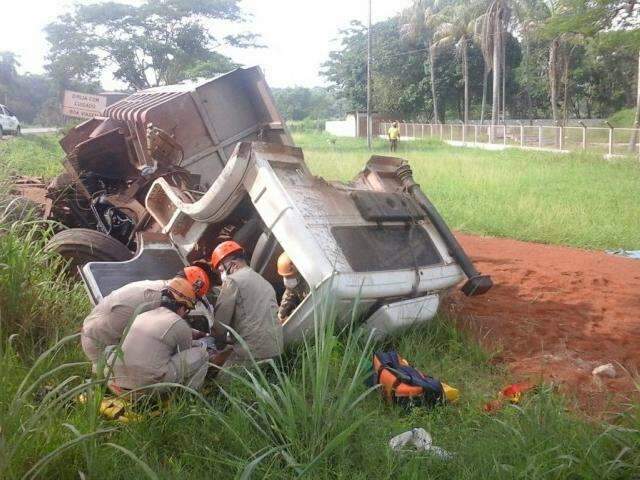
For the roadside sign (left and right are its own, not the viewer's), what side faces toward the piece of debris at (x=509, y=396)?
front

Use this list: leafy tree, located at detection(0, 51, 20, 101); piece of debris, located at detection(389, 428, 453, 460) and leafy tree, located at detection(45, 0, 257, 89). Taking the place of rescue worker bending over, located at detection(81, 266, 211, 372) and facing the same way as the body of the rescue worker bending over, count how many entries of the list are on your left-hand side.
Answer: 2

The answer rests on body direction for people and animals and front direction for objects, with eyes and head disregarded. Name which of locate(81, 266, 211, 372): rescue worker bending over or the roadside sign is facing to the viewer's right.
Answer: the rescue worker bending over

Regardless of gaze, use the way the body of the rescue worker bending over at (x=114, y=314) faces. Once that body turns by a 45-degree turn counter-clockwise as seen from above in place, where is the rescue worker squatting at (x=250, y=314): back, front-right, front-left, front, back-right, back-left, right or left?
front-right

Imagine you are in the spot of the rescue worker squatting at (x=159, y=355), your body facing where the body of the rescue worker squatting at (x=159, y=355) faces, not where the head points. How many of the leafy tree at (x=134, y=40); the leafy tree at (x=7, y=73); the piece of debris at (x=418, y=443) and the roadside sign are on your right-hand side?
1

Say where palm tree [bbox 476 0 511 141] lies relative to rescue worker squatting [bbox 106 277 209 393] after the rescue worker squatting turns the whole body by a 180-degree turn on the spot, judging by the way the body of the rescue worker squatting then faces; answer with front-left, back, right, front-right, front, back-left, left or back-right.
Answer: back

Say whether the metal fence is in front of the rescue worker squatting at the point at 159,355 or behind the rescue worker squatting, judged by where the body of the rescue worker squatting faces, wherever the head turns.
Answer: in front

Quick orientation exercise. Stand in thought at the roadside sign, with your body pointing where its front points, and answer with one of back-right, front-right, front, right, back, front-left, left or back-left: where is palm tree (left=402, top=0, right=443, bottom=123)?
back-left

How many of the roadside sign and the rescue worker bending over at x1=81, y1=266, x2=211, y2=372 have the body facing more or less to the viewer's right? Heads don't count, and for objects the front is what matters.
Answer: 1

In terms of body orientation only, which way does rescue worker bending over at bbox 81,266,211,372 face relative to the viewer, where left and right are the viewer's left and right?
facing to the right of the viewer

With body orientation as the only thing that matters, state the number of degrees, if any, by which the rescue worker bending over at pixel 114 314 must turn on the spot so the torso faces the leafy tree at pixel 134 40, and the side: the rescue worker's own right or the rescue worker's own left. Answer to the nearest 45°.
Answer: approximately 90° to the rescue worker's own left

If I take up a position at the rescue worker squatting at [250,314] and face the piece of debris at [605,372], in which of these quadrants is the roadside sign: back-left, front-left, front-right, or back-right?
back-left

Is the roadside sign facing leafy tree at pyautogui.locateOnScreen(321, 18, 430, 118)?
no

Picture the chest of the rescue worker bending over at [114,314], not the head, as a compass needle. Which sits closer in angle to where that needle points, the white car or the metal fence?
the metal fence

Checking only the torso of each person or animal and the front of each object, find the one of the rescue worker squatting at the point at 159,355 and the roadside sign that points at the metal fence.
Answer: the rescue worker squatting

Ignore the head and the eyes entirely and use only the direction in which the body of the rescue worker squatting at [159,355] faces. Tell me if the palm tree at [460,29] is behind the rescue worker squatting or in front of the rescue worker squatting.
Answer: in front

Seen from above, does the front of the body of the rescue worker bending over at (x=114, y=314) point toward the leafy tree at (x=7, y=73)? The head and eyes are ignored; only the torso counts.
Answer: no

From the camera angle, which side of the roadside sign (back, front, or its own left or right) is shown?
front
